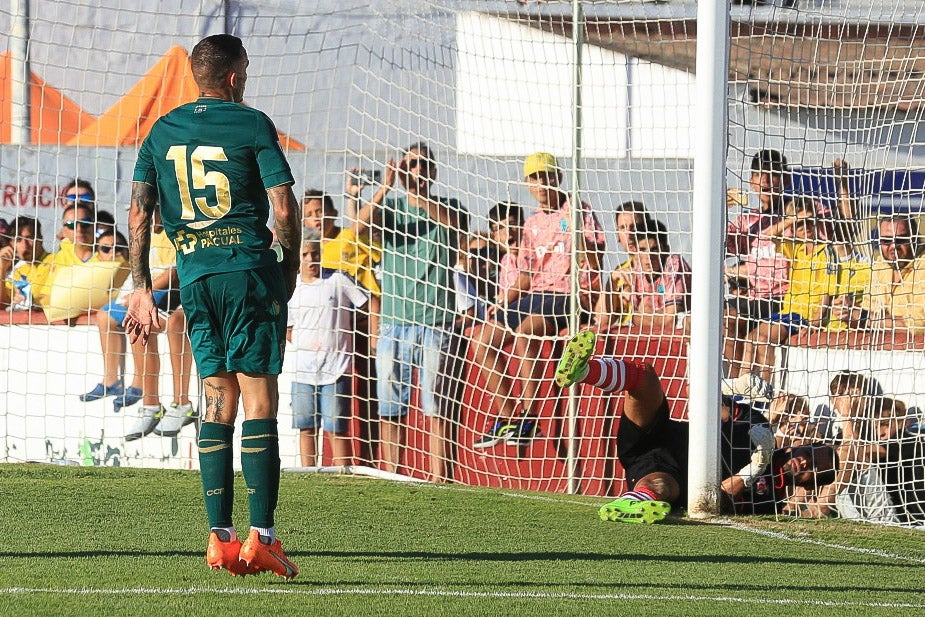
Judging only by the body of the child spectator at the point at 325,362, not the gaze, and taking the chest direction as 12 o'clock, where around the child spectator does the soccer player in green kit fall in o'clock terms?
The soccer player in green kit is roughly at 12 o'clock from the child spectator.

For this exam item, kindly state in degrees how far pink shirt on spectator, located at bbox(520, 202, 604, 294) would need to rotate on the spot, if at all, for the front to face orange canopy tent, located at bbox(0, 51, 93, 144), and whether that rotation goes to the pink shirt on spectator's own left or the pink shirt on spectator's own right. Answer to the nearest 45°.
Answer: approximately 90° to the pink shirt on spectator's own right

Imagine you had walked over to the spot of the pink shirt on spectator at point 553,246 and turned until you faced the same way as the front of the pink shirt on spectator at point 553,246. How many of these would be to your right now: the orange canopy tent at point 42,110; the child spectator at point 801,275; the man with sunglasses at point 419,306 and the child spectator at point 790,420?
2

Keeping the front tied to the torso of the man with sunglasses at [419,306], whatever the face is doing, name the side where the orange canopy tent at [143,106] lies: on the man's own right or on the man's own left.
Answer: on the man's own right

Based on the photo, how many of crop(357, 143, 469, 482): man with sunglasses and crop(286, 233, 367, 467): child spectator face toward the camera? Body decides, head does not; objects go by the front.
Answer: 2

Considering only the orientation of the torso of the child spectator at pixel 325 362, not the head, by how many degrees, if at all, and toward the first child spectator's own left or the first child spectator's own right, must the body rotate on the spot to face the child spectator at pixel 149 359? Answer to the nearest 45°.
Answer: approximately 90° to the first child spectator's own right

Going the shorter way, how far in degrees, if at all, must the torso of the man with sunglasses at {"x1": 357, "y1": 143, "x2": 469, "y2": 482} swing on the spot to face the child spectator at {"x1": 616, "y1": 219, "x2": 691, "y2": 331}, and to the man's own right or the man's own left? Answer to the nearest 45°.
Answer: approximately 90° to the man's own left

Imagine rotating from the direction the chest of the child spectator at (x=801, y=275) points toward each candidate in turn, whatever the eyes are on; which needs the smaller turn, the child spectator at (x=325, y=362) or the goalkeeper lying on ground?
the goalkeeper lying on ground
